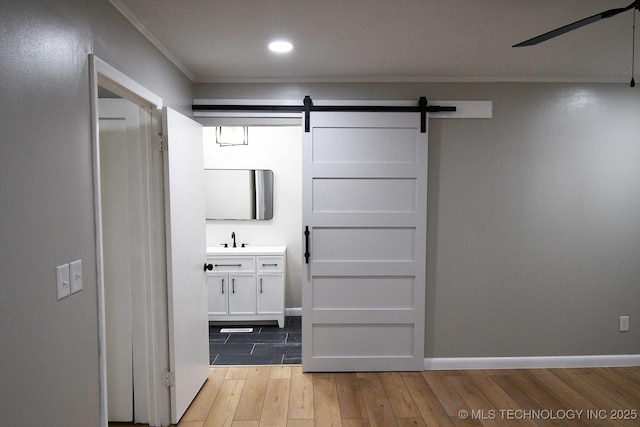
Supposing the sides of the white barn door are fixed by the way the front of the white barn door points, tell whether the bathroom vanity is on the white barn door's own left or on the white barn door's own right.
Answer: on the white barn door's own right

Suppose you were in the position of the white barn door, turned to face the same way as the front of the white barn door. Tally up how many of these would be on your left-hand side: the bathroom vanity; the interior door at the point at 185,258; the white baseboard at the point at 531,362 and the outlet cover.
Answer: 2

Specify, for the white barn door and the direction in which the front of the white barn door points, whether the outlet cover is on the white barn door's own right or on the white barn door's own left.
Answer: on the white barn door's own left

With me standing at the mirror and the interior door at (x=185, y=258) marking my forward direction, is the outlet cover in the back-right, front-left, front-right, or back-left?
front-left

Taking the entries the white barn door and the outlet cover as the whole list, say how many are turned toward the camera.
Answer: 2

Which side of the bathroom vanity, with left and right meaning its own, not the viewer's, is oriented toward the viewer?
front

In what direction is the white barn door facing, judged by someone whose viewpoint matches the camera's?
facing the viewer

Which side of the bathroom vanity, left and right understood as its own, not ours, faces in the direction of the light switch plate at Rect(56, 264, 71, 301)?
front

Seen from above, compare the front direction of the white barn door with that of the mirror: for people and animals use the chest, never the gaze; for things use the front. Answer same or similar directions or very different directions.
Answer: same or similar directions
